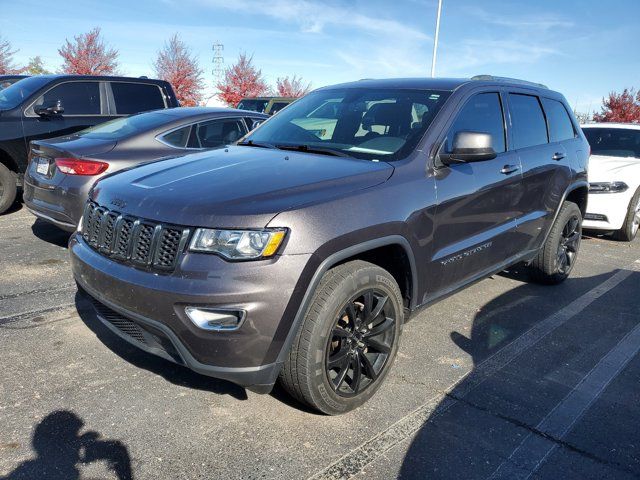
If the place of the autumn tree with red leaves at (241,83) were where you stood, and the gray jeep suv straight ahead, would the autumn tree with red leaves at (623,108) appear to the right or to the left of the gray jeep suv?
left

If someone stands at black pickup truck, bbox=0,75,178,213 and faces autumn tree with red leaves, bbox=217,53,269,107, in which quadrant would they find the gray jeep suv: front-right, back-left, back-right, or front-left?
back-right

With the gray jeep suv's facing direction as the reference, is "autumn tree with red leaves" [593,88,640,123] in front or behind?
behind

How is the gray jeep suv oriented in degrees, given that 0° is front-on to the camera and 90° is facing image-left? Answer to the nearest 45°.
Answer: approximately 45°

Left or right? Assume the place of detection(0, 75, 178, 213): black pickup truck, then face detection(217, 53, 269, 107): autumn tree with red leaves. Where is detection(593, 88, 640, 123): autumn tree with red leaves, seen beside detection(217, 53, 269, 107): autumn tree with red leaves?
right

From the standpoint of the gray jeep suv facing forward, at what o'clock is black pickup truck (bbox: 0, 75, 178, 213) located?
The black pickup truck is roughly at 3 o'clock from the gray jeep suv.

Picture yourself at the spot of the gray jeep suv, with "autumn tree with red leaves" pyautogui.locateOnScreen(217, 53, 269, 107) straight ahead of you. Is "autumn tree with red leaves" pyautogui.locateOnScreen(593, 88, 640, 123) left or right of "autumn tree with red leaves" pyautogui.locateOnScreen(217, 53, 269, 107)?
right

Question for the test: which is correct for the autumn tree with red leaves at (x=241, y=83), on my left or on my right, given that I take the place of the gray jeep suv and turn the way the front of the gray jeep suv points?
on my right
